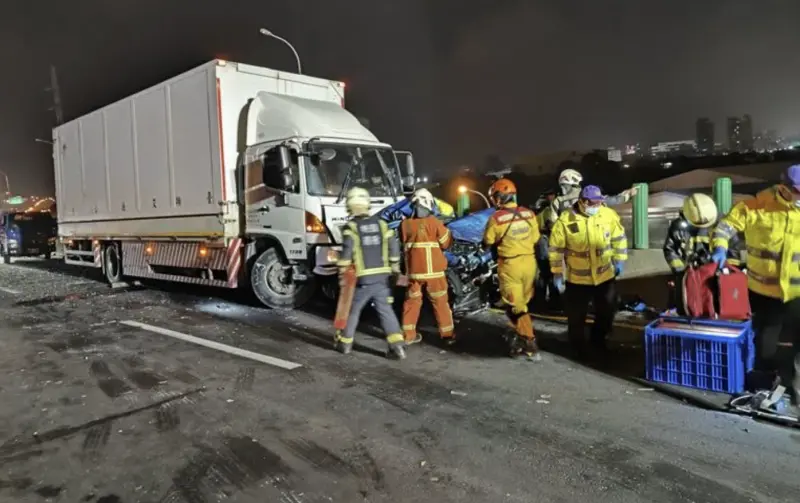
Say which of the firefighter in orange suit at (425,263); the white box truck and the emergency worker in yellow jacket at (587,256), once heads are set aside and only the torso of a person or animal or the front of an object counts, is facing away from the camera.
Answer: the firefighter in orange suit

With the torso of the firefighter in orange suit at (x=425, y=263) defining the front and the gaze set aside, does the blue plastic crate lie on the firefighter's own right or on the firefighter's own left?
on the firefighter's own right

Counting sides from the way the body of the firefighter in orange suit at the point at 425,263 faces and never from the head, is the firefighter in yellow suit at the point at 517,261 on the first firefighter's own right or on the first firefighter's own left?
on the first firefighter's own right

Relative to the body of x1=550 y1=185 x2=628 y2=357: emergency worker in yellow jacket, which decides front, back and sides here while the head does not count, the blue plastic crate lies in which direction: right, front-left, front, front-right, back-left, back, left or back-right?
front-left

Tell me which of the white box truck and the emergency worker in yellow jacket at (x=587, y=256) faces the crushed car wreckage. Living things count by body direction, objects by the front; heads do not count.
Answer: the white box truck

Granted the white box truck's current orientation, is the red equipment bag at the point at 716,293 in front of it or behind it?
in front

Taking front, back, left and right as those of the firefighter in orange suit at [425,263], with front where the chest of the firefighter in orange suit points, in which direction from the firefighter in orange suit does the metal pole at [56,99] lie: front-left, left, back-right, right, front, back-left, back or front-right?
front-left

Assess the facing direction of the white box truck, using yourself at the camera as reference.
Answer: facing the viewer and to the right of the viewer

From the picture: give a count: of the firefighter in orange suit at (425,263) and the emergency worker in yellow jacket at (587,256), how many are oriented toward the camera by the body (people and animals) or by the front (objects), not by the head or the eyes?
1

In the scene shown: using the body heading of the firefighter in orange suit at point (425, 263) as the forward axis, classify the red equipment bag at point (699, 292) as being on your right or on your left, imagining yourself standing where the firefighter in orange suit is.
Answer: on your right

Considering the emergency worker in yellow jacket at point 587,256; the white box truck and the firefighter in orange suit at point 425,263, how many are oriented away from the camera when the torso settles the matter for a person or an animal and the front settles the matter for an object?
1

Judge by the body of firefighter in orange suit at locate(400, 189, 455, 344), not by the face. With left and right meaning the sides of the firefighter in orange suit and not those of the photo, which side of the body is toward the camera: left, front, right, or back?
back

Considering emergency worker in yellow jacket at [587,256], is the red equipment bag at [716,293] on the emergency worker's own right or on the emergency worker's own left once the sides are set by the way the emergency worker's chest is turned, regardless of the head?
on the emergency worker's own left

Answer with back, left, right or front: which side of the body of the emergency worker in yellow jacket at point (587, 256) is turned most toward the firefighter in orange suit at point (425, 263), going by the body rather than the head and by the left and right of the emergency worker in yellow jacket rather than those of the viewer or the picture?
right

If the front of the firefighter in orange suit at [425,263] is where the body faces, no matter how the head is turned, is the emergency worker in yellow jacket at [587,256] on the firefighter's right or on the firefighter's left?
on the firefighter's right

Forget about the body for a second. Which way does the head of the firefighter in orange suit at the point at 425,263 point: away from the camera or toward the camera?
away from the camera
